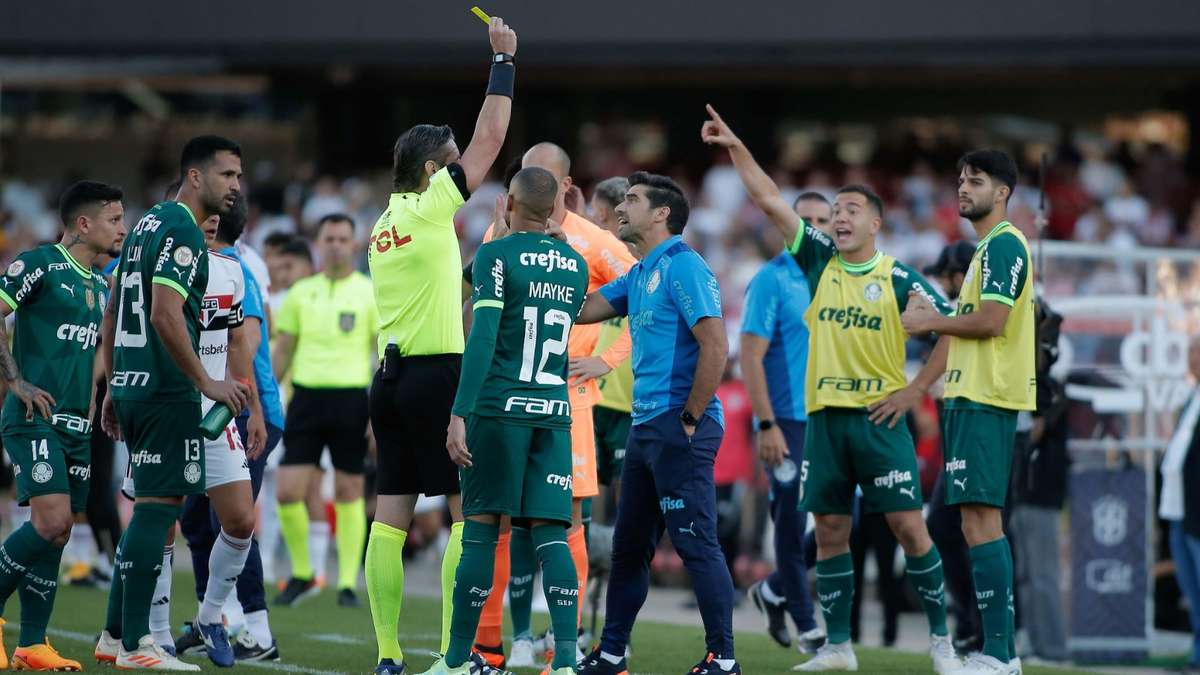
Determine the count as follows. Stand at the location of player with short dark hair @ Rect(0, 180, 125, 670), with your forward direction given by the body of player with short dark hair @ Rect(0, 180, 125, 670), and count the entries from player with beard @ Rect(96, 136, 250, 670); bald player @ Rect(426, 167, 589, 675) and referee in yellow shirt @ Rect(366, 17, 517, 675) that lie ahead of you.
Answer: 3

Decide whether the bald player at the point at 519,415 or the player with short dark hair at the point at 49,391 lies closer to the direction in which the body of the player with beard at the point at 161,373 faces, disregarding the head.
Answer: the bald player

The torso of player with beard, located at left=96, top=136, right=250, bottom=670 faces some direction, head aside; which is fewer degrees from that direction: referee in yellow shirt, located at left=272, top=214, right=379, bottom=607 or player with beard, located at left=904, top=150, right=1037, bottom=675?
the player with beard

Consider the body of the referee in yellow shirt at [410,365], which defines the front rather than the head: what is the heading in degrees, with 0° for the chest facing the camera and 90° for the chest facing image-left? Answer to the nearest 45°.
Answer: approximately 225°

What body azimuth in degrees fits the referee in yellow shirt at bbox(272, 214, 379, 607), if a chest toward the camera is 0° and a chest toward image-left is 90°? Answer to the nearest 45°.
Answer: approximately 0°

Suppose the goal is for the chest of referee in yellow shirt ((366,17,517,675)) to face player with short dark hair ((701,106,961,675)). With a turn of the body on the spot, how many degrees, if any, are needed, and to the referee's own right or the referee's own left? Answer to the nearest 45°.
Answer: approximately 45° to the referee's own right

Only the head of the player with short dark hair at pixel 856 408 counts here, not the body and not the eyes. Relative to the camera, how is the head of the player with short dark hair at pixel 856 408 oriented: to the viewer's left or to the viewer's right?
to the viewer's left

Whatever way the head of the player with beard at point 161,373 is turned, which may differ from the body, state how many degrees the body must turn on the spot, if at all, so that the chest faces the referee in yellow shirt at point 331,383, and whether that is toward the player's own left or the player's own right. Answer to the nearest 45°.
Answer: approximately 90° to the player's own left
